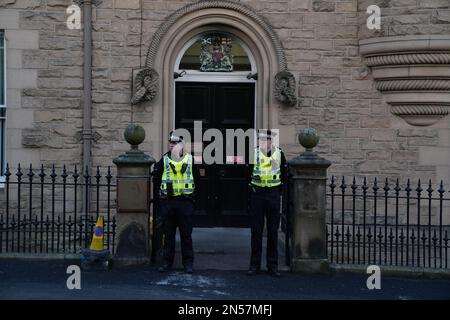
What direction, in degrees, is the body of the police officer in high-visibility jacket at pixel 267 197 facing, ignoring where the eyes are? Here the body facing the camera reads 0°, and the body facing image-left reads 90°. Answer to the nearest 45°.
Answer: approximately 0°

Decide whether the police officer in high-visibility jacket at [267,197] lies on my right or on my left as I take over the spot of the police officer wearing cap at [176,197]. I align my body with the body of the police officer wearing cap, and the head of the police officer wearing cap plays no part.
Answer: on my left

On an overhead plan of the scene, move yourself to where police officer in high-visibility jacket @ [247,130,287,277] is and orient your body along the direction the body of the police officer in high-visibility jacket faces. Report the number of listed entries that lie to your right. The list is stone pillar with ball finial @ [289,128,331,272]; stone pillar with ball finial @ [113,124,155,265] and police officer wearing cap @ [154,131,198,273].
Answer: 2

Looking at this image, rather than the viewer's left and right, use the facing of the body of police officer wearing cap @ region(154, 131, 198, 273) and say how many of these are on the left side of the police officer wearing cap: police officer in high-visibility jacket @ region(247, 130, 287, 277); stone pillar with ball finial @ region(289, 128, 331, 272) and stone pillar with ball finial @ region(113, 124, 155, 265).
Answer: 2

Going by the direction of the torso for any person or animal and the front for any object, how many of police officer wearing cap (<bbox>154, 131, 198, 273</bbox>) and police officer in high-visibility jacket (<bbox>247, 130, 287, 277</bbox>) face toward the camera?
2

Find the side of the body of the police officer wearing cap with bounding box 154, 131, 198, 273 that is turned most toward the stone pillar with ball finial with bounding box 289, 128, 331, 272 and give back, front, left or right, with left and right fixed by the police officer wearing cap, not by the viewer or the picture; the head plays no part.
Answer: left

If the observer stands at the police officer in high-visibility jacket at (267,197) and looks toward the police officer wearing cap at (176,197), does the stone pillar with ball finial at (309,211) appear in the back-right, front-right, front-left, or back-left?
back-right

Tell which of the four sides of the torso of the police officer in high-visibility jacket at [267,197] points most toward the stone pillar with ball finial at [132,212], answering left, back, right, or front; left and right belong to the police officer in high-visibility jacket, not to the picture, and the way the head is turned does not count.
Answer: right

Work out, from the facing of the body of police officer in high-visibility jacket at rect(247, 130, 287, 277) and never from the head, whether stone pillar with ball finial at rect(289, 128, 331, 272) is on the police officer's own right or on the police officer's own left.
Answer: on the police officer's own left
